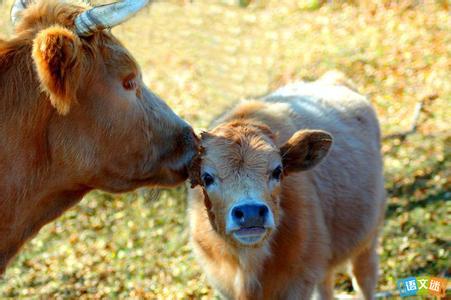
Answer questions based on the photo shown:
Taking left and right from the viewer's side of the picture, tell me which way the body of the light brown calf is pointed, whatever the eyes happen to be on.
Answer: facing the viewer and to the left of the viewer
